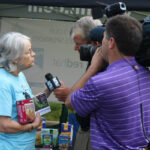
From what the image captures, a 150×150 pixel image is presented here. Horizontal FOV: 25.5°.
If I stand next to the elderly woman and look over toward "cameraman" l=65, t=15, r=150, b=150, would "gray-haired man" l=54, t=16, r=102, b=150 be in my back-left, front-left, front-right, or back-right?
front-left

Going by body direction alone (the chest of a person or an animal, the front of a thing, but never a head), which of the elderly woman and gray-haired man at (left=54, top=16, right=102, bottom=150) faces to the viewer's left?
the gray-haired man

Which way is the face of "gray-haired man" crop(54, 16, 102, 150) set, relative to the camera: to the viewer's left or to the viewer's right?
to the viewer's left

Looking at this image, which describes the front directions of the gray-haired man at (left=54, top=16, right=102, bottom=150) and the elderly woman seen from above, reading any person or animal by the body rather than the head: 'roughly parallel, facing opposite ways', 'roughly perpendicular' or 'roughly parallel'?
roughly parallel, facing opposite ways

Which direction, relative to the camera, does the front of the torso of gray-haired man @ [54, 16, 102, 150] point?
to the viewer's left

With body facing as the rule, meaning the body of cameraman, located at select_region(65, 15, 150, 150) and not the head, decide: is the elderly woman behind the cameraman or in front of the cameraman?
in front

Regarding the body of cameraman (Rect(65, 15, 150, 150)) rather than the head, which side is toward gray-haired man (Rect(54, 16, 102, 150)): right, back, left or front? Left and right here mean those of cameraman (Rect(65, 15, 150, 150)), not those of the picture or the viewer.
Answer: front

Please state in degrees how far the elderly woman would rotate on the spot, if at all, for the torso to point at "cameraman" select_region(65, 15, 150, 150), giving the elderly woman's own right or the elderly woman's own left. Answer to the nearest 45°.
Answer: approximately 45° to the elderly woman's own right

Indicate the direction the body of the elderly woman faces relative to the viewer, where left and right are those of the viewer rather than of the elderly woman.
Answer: facing to the right of the viewer

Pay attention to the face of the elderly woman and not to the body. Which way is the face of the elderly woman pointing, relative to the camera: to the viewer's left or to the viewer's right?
to the viewer's right

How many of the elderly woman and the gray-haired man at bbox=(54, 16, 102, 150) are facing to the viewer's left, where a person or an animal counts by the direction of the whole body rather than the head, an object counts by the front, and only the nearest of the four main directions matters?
1

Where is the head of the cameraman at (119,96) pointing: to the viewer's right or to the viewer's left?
to the viewer's left
